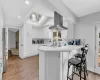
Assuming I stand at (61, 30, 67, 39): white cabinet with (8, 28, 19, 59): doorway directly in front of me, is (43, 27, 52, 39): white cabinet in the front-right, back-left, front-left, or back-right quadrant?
front-right

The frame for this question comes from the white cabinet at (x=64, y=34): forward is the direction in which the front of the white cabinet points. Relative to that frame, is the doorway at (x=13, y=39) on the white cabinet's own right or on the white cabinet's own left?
on the white cabinet's own right

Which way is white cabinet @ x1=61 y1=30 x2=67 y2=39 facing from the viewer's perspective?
toward the camera

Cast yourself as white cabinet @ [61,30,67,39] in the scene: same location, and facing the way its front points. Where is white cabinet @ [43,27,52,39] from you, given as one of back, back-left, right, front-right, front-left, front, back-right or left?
back-right
